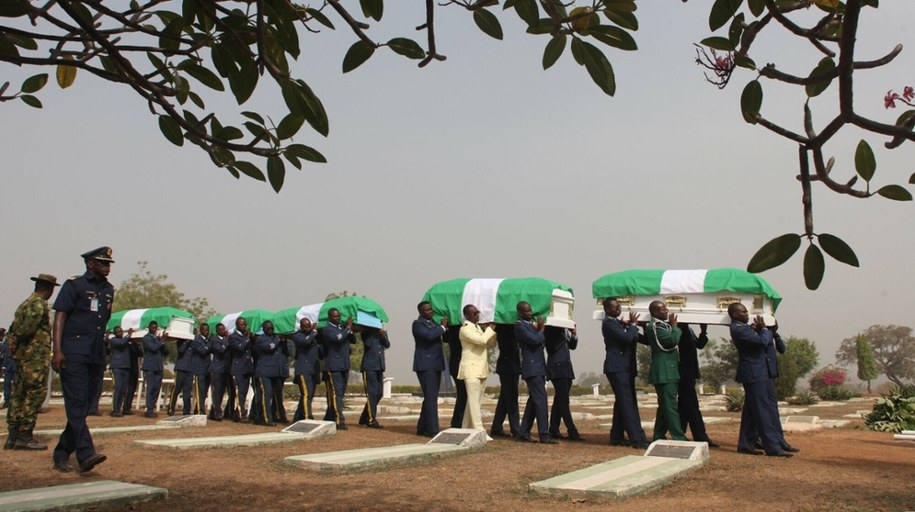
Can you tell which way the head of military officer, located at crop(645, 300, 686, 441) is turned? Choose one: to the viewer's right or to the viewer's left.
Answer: to the viewer's right

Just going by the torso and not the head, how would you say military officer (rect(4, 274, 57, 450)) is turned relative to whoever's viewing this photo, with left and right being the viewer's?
facing to the right of the viewer

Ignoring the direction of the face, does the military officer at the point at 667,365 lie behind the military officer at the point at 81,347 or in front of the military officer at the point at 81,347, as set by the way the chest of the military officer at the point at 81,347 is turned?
in front

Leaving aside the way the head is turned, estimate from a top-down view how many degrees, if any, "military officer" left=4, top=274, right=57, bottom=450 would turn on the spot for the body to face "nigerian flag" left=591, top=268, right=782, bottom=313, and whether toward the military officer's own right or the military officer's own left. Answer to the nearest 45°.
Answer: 0° — they already face it

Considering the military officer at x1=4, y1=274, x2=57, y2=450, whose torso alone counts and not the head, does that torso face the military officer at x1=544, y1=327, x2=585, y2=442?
yes

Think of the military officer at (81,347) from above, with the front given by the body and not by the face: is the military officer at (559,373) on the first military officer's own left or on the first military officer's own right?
on the first military officer's own left

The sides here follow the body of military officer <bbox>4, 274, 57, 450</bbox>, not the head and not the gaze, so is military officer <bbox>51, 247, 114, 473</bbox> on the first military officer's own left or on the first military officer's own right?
on the first military officer's own right

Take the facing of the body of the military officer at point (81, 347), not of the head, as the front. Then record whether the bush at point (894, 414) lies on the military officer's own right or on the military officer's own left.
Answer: on the military officer's own left

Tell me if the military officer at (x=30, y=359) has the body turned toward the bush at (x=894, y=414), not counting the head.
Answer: yes

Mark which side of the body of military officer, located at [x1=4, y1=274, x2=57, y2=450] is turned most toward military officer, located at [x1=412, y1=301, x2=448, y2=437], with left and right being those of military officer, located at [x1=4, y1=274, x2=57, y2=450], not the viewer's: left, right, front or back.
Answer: front

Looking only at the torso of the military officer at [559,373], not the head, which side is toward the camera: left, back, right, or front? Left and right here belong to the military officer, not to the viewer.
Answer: right

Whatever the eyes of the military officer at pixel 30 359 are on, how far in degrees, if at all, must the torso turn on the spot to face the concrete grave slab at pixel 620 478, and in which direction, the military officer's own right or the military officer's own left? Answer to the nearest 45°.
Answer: approximately 45° to the military officer's own right

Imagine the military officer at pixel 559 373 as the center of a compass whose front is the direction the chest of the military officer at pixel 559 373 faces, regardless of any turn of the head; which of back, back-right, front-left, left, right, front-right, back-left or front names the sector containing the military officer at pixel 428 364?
back

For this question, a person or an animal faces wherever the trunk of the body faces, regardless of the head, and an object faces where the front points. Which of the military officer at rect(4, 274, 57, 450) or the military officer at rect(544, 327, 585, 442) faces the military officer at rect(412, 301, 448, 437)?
the military officer at rect(4, 274, 57, 450)

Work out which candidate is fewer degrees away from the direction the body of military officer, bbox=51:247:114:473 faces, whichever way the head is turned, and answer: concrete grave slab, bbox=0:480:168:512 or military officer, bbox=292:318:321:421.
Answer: the concrete grave slab
